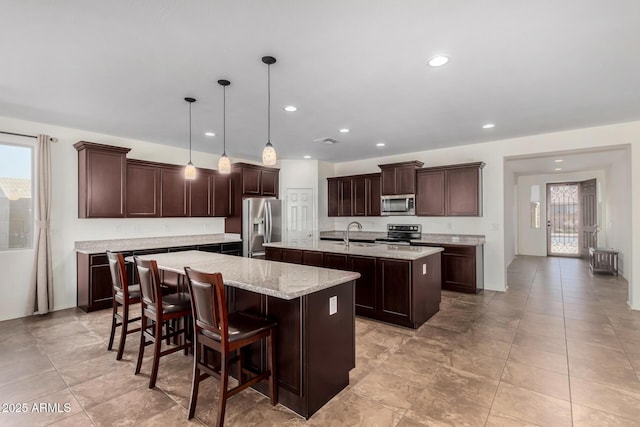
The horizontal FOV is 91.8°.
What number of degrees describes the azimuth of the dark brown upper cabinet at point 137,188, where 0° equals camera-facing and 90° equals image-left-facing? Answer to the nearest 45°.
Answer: approximately 315°

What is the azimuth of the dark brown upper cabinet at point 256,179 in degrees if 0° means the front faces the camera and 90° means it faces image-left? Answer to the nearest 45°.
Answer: approximately 315°

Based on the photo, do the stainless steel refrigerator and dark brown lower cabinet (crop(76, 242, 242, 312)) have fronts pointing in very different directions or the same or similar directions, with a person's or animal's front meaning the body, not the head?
same or similar directions

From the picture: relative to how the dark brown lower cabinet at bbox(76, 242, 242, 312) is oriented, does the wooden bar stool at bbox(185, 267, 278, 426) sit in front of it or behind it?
in front

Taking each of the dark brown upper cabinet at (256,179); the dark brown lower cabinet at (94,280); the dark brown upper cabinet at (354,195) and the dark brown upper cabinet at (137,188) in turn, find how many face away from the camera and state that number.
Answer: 0

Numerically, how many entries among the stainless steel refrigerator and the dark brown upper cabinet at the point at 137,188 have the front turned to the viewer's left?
0

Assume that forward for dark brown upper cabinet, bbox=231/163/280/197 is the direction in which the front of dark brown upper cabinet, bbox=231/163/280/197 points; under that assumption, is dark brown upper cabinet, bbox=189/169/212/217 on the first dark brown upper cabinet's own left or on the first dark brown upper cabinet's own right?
on the first dark brown upper cabinet's own right

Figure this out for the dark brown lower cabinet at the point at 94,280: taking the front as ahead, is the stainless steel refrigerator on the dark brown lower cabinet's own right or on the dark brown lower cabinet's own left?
on the dark brown lower cabinet's own left

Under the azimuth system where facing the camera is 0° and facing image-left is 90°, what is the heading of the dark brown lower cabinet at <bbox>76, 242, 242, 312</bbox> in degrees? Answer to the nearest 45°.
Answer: approximately 315°

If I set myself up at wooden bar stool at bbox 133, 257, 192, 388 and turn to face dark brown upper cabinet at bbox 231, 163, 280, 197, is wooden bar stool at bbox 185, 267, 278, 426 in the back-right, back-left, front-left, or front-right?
back-right

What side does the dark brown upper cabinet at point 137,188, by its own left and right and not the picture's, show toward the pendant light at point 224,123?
front

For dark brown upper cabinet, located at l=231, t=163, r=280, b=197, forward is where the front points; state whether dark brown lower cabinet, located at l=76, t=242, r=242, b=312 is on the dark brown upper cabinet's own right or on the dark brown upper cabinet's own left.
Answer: on the dark brown upper cabinet's own right

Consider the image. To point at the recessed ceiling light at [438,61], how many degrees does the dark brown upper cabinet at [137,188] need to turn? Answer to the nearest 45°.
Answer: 0° — it already faces it

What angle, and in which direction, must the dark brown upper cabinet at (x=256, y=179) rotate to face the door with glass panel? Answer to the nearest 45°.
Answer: approximately 45° to its left
